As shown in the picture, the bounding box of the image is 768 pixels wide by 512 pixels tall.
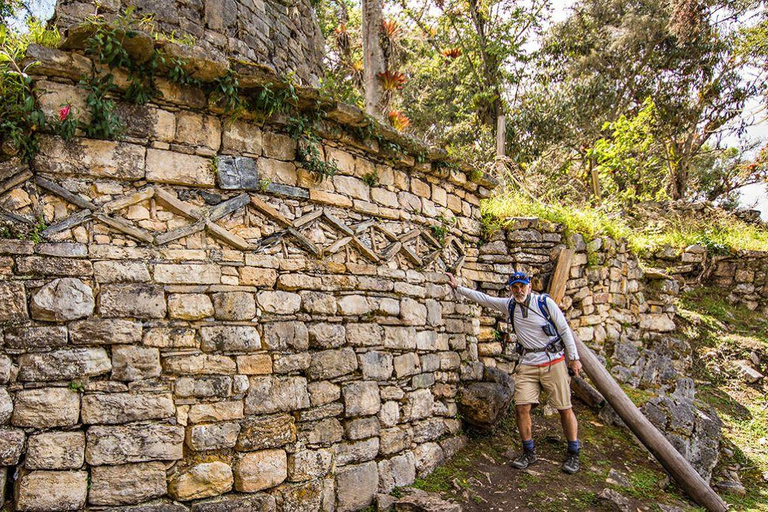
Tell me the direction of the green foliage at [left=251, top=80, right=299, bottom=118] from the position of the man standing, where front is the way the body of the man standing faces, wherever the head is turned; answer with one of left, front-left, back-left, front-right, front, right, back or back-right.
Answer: front-right

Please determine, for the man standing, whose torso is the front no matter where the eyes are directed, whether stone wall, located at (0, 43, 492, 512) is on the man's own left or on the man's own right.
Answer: on the man's own right

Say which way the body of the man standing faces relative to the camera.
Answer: toward the camera

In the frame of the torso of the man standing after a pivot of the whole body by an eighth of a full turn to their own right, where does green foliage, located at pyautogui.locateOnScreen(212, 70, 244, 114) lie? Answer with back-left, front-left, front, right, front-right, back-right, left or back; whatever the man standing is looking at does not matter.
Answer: front

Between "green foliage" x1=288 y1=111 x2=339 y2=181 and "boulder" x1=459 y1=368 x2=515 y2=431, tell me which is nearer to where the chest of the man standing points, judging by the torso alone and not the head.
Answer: the green foliage

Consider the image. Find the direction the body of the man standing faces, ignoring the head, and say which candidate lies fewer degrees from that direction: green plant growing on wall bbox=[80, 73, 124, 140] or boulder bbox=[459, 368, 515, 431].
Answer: the green plant growing on wall

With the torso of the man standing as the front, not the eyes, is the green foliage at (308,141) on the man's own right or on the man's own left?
on the man's own right

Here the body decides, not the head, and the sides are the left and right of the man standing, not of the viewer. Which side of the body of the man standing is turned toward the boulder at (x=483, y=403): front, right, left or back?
right

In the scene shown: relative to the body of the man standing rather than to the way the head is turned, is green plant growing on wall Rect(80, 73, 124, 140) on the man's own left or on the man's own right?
on the man's own right
